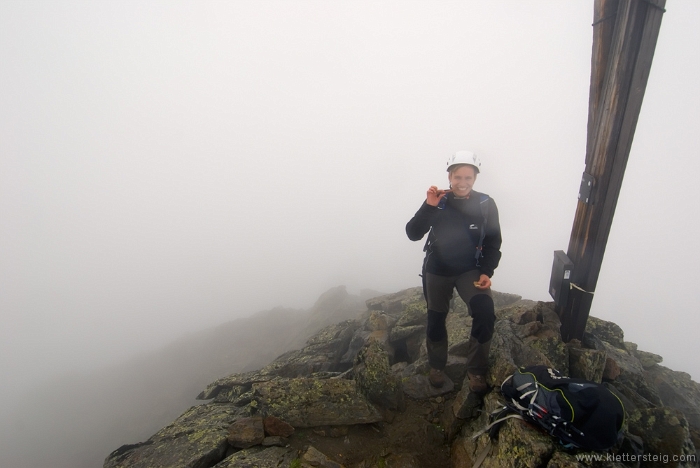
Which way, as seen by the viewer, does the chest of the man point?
toward the camera

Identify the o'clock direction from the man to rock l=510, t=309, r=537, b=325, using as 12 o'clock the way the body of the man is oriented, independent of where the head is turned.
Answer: The rock is roughly at 7 o'clock from the man.

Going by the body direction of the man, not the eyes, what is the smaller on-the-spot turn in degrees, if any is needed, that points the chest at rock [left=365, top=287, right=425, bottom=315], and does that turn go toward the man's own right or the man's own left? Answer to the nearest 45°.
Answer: approximately 180°

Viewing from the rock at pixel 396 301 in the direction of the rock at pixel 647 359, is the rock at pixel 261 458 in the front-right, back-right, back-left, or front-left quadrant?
front-right

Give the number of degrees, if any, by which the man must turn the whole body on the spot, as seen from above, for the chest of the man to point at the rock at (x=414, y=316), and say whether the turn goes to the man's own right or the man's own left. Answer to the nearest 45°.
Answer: approximately 180°

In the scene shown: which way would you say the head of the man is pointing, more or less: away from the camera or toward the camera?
toward the camera

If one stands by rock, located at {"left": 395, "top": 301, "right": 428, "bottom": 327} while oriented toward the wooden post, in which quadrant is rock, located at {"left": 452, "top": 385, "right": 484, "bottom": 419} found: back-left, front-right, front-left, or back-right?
front-right

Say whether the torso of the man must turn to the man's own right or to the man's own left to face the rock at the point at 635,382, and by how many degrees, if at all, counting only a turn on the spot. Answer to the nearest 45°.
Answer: approximately 135° to the man's own left

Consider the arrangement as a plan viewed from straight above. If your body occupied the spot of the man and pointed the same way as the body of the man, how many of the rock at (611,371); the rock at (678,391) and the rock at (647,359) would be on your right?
0

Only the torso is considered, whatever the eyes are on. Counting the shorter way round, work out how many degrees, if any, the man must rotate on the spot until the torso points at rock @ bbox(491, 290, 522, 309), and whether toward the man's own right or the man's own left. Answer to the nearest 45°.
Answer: approximately 180°
